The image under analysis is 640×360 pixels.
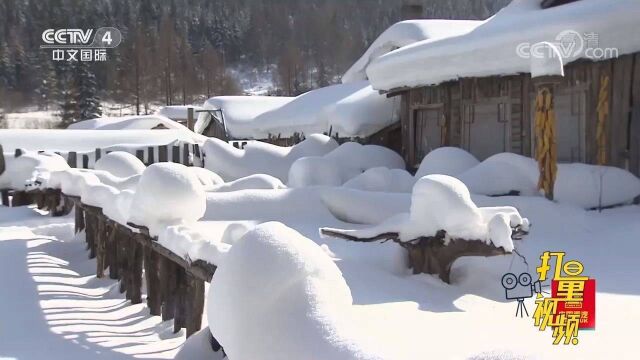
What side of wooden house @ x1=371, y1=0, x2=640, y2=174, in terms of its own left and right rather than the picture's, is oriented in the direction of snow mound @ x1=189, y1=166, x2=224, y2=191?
front

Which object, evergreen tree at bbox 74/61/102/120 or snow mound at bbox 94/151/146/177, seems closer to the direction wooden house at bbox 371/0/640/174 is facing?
the snow mound

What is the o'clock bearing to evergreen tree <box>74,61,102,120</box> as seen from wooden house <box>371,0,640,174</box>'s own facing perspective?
The evergreen tree is roughly at 3 o'clock from the wooden house.

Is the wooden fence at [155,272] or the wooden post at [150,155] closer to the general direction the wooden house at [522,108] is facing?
the wooden fence

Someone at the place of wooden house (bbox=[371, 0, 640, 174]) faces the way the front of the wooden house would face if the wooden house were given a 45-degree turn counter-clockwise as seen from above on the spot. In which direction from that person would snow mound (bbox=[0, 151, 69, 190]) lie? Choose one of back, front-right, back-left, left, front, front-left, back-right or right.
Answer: right

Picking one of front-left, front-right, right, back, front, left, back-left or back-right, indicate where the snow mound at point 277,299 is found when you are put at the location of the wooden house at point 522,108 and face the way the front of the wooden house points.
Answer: front-left

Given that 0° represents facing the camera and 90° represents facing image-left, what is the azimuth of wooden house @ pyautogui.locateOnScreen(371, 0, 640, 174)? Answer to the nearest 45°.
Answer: approximately 45°

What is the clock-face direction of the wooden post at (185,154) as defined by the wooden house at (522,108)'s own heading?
The wooden post is roughly at 2 o'clock from the wooden house.

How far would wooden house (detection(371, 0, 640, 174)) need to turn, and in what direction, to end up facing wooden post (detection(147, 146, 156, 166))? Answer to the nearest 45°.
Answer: approximately 45° to its right

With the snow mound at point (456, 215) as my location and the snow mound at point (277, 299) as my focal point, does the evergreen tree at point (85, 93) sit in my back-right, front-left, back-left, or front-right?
back-right

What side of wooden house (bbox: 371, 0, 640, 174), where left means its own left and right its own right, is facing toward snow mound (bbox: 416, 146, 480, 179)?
front
